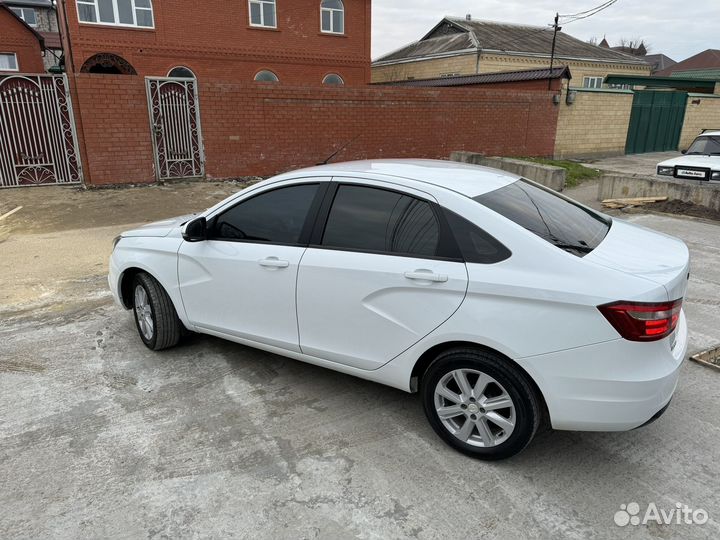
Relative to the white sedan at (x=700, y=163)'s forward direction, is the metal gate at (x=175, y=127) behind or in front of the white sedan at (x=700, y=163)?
in front

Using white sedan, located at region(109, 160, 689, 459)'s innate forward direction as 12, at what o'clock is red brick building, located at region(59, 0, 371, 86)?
The red brick building is roughly at 1 o'clock from the white sedan.

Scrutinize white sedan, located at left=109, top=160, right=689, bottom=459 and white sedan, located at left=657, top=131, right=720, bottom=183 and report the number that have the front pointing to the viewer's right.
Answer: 0

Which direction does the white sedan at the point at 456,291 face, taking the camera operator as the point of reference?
facing away from the viewer and to the left of the viewer

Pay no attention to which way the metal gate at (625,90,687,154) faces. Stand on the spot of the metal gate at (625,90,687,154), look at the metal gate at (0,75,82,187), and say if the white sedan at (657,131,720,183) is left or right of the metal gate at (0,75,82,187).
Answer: left

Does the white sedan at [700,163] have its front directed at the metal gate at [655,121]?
no

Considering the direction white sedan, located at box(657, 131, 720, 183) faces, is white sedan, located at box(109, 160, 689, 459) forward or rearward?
forward

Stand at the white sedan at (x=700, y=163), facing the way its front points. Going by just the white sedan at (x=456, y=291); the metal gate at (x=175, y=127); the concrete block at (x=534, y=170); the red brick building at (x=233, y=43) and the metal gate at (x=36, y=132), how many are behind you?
0

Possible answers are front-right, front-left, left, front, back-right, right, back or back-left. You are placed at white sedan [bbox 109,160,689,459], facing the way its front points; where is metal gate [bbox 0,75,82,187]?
front

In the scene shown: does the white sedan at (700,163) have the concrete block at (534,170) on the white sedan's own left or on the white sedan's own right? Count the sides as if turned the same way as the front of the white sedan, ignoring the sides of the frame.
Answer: on the white sedan's own right

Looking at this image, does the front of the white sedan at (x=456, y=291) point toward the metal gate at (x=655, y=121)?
no

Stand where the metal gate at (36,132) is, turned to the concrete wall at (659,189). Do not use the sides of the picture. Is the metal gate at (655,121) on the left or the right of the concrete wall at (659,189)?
left

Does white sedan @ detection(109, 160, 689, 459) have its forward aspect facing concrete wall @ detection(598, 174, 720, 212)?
no

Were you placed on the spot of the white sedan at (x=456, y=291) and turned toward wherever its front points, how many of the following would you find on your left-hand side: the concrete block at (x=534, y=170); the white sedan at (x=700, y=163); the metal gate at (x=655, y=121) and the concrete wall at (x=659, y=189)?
0

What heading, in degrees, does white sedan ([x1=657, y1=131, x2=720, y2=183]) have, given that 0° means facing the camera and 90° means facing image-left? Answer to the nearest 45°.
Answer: approximately 45°

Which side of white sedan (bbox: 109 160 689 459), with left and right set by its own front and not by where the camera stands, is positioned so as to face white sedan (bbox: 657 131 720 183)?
right

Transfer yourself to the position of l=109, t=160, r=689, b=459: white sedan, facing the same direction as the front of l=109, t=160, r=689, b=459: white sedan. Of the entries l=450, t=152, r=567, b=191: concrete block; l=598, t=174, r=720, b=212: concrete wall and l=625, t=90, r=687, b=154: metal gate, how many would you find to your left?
0
